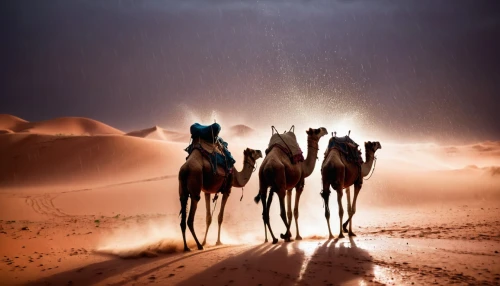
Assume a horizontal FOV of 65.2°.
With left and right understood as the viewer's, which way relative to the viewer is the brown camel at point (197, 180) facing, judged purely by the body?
facing away from the viewer and to the right of the viewer

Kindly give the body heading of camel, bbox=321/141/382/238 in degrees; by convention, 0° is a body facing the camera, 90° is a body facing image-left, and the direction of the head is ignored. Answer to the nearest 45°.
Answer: approximately 225°

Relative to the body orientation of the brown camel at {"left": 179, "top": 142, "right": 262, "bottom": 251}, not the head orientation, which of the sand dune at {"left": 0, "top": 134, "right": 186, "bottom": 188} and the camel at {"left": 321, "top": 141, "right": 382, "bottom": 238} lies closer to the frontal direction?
the camel

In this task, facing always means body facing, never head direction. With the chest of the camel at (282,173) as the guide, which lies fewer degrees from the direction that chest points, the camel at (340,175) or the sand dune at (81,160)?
the camel

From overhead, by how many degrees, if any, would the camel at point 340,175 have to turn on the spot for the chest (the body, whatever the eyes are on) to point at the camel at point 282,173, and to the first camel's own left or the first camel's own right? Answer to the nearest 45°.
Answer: approximately 180°

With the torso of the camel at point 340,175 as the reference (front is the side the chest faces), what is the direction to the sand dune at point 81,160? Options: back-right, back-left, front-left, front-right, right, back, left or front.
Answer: left

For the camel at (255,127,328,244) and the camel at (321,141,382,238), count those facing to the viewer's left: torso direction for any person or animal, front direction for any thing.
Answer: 0

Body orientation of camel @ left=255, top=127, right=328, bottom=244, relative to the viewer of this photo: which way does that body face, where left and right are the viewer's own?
facing away from the viewer and to the right of the viewer

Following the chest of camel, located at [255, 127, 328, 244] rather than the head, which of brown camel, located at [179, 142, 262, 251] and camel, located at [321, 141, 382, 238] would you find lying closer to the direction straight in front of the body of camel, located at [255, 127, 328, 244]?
the camel

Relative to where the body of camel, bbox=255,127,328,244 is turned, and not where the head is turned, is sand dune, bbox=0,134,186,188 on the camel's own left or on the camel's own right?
on the camel's own left
